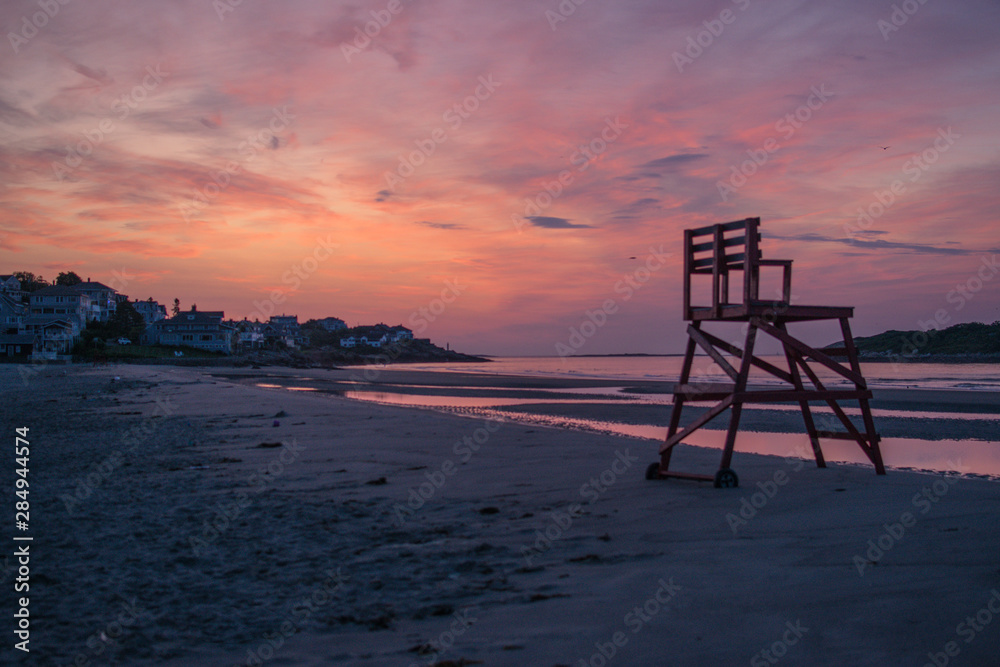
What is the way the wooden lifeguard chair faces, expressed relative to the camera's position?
facing away from the viewer and to the right of the viewer
